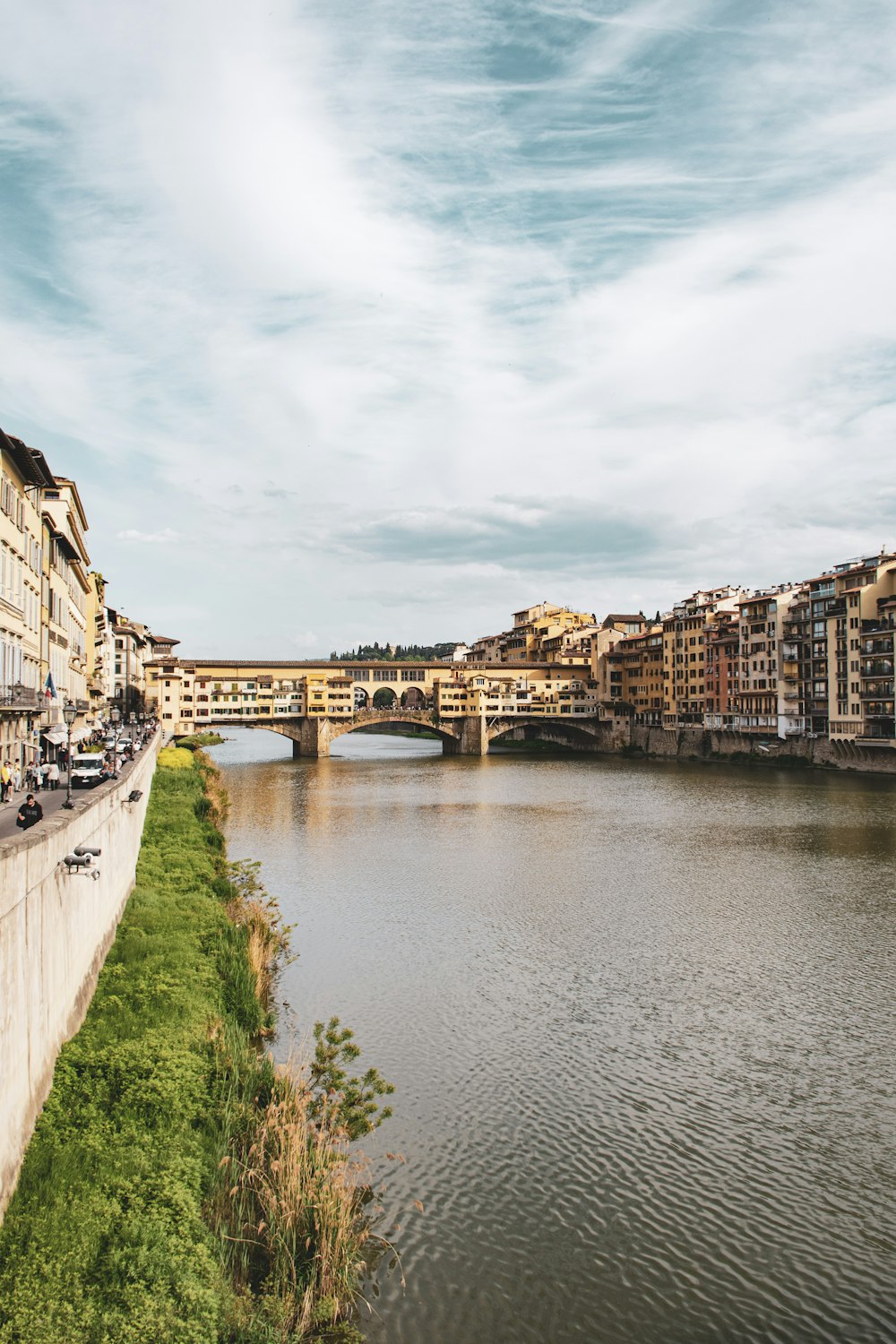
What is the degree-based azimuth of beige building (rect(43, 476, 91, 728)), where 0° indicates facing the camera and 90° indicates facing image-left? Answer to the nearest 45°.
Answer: approximately 270°

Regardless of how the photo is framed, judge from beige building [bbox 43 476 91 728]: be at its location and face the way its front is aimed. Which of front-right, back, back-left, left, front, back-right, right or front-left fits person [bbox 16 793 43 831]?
right

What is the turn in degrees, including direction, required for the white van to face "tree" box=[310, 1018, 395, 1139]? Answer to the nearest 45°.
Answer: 0° — it already faces it

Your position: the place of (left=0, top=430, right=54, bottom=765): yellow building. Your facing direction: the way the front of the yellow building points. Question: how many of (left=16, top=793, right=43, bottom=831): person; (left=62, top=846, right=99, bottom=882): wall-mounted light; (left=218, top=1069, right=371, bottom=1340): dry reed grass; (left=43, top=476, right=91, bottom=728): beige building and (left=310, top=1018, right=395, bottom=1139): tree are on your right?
4

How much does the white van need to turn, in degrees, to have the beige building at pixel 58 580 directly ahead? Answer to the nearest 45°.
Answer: approximately 180°

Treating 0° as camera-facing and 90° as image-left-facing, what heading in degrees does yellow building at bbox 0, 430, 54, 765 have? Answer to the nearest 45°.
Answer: approximately 270°

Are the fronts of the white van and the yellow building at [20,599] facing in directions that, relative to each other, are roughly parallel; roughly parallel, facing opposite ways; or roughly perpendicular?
roughly perpendicular

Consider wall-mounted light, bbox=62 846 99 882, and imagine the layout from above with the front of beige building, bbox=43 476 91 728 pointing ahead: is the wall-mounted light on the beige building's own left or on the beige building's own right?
on the beige building's own right

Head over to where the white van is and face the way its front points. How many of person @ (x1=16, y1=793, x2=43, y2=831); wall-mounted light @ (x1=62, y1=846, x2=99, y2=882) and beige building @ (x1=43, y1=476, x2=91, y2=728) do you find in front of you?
2

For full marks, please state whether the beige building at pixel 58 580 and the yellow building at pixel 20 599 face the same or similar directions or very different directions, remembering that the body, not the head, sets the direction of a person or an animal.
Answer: same or similar directions

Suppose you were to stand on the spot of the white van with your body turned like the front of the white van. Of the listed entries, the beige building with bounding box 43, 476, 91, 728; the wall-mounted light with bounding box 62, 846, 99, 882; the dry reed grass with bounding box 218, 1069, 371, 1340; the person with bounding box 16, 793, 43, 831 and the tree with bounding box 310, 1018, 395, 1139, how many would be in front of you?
4

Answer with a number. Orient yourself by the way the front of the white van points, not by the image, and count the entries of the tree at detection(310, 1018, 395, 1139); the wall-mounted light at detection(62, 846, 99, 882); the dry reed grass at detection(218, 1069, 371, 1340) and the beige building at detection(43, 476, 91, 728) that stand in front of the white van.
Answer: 3

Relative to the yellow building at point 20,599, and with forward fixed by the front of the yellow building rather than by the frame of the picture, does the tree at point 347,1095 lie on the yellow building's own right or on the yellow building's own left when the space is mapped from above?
on the yellow building's own right

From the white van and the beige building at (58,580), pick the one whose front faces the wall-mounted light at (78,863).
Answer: the white van

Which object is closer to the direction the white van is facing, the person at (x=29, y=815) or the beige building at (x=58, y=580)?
the person

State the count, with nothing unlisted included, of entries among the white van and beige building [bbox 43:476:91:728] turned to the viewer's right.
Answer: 1

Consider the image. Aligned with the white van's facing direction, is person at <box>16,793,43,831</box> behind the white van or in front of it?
in front

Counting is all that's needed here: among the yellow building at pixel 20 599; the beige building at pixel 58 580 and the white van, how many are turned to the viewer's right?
2
